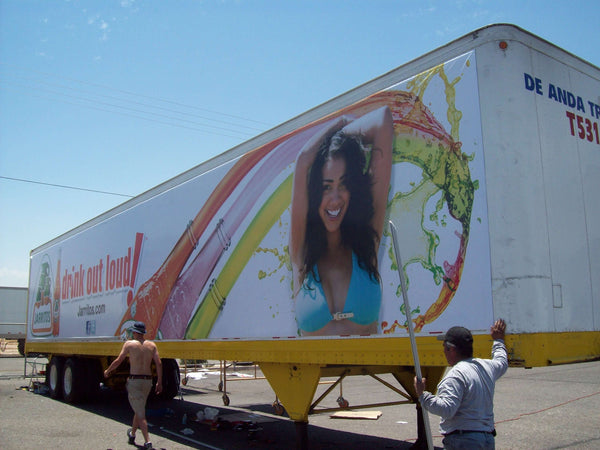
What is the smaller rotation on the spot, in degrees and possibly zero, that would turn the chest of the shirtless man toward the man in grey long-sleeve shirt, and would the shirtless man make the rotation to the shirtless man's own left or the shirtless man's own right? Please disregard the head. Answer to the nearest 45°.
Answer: approximately 180°

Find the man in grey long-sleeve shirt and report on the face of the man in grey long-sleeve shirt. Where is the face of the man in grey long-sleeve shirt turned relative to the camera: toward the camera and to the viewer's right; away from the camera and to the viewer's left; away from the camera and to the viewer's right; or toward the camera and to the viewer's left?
away from the camera and to the viewer's left

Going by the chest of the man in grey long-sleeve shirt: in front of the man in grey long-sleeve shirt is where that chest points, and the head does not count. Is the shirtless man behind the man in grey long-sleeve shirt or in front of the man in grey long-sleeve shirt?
in front

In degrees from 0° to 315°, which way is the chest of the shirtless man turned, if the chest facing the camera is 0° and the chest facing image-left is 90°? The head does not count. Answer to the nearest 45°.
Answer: approximately 180°

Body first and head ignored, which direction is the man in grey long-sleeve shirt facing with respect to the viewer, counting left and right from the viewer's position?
facing away from the viewer and to the left of the viewer
